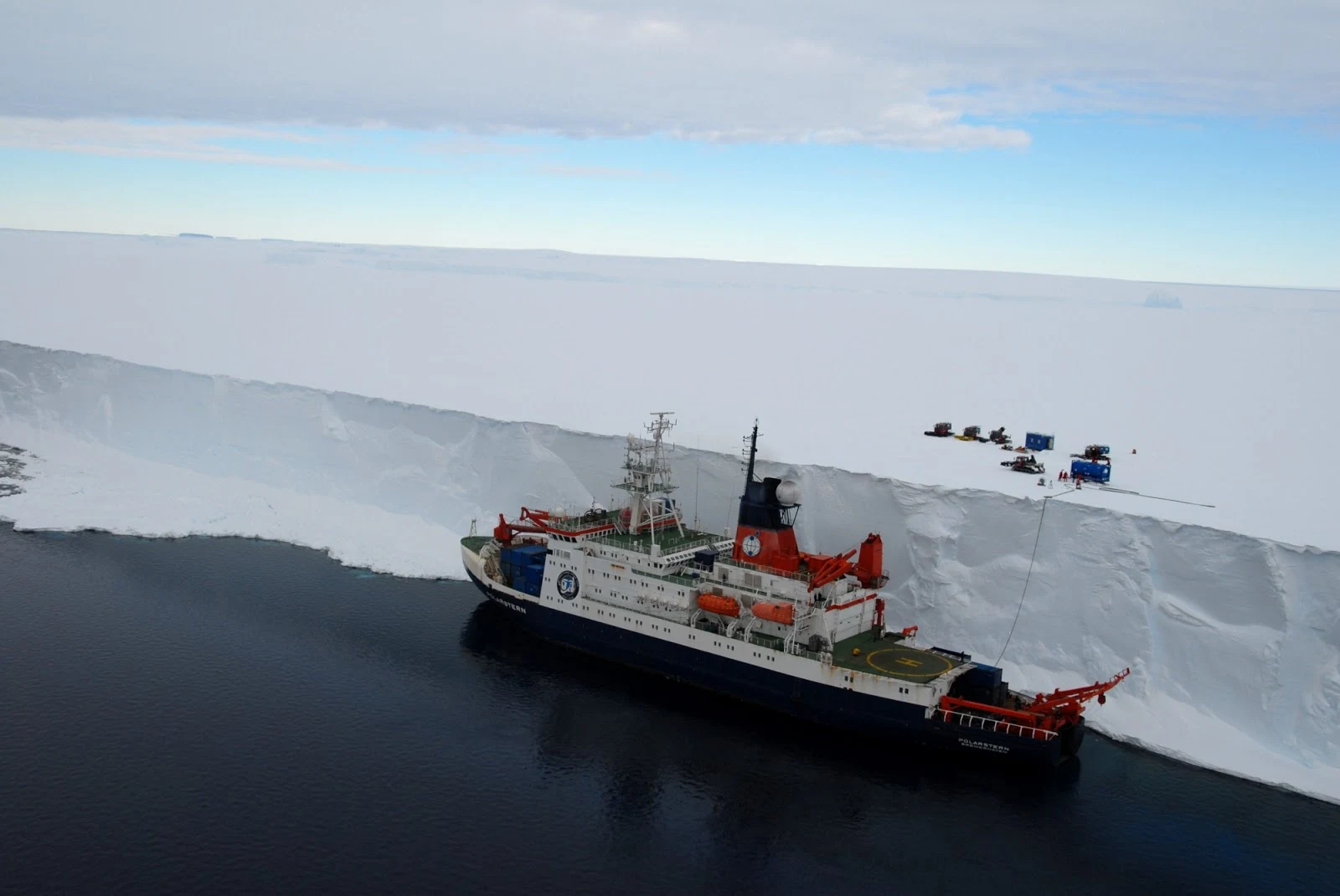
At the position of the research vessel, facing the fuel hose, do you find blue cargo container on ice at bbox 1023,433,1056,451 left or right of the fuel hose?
left

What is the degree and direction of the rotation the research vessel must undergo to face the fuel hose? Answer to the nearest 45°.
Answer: approximately 135° to its right

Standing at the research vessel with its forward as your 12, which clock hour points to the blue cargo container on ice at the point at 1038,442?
The blue cargo container on ice is roughly at 3 o'clock from the research vessel.

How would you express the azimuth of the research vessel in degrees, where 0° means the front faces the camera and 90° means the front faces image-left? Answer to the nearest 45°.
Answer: approximately 135°

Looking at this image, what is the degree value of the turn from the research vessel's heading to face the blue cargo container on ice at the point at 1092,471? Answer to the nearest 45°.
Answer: approximately 90° to its right

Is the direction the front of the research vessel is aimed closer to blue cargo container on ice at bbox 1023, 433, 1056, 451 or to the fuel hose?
the blue cargo container on ice
